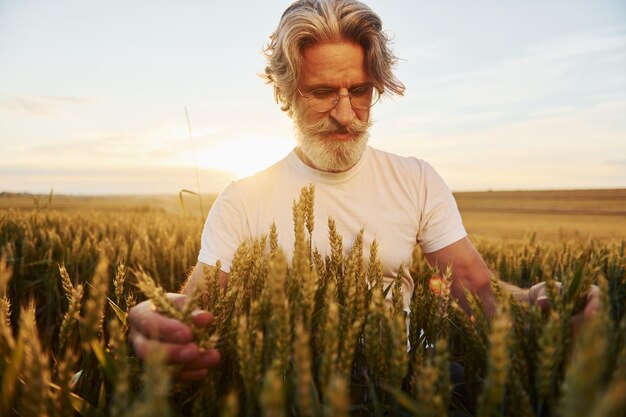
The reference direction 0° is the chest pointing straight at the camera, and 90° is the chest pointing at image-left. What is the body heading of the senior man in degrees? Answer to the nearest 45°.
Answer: approximately 0°
